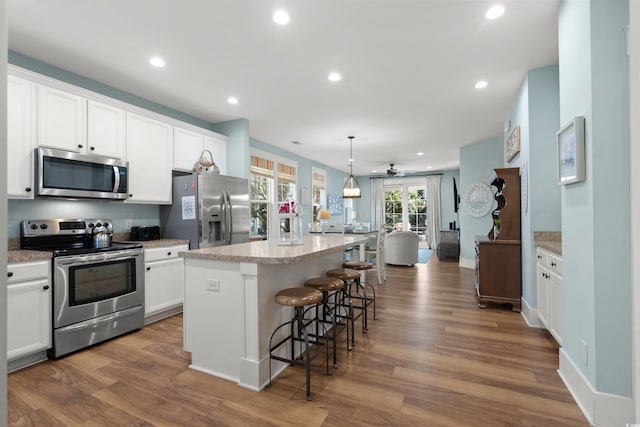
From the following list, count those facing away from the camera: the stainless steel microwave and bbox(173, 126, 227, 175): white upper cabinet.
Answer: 0

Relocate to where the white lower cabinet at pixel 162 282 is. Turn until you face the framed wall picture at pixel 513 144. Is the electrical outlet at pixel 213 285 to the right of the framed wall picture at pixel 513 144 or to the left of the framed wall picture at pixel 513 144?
right

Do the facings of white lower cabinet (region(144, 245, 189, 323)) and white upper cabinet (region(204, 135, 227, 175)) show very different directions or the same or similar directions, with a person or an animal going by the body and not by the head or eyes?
same or similar directions

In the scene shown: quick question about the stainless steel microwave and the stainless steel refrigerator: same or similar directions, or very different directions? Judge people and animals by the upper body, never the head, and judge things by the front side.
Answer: same or similar directions

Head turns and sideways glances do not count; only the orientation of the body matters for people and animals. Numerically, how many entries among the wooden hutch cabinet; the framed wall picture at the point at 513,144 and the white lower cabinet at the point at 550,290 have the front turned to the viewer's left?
3

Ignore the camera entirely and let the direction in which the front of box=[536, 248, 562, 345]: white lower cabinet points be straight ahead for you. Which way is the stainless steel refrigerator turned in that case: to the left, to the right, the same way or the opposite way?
the opposite way

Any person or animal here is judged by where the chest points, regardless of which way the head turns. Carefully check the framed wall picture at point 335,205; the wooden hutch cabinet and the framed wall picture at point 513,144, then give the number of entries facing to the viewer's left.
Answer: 2

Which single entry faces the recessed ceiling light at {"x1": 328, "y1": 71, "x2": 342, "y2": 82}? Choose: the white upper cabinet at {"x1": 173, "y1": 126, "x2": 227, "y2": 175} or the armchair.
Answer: the white upper cabinet

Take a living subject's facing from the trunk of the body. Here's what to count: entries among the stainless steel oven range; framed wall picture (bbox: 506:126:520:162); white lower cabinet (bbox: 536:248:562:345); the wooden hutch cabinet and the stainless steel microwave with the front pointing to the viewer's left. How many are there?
3

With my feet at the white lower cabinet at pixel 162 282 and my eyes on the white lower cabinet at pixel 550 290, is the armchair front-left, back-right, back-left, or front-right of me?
front-left

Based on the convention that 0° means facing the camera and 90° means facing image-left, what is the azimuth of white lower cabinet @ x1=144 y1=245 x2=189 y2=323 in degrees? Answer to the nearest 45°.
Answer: approximately 315°

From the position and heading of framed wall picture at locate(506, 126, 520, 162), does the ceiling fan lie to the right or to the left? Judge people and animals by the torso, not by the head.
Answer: on its right

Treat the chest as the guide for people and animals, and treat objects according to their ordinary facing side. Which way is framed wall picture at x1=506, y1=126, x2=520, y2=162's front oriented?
to the viewer's left

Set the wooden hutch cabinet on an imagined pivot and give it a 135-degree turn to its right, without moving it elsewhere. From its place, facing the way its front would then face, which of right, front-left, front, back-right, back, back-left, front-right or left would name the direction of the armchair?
left

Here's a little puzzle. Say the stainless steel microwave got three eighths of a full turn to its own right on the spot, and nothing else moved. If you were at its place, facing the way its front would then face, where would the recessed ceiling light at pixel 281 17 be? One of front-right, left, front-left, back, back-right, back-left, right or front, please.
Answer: back-left

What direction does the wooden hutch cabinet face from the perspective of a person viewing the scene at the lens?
facing to the left of the viewer

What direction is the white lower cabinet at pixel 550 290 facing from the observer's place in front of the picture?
facing to the left of the viewer
